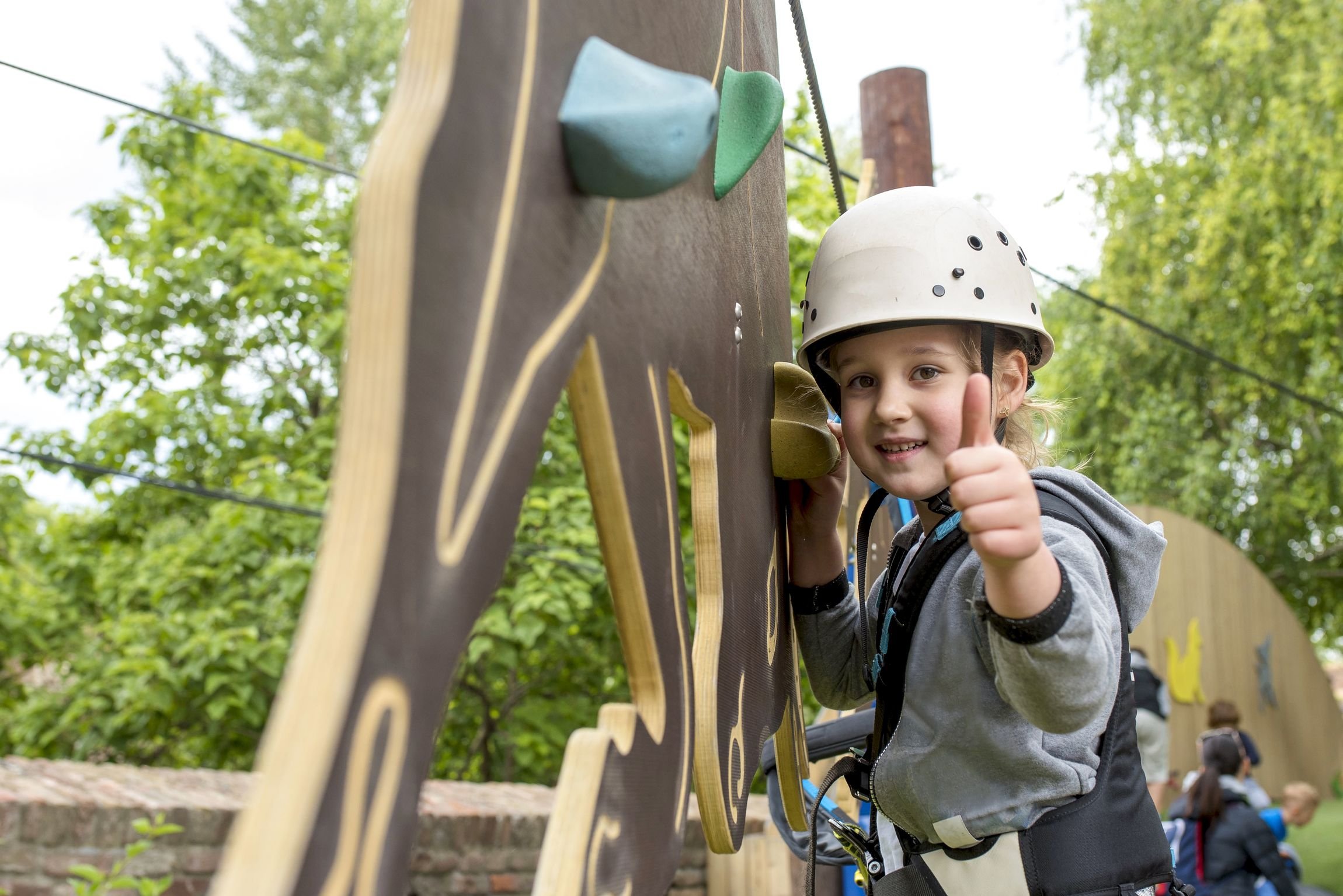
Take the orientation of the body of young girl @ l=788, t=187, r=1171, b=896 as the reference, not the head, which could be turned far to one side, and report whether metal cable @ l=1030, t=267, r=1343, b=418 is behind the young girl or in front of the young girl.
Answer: behind

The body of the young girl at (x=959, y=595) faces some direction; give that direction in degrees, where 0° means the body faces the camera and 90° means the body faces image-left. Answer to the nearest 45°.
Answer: approximately 45°

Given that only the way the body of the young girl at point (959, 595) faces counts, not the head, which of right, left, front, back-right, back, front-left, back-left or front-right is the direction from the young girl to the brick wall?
right

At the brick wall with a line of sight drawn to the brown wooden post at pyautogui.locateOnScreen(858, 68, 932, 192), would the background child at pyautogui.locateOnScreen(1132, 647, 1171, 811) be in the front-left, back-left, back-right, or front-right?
front-left

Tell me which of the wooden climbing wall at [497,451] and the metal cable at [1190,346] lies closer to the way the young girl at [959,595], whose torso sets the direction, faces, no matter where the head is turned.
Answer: the wooden climbing wall

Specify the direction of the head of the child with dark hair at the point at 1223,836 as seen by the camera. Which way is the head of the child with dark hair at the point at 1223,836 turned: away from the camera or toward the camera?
away from the camera
